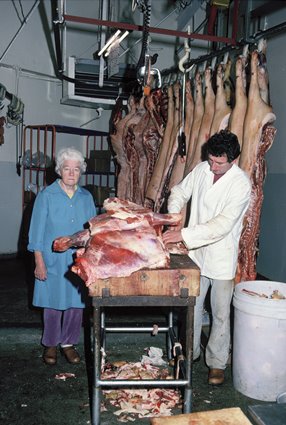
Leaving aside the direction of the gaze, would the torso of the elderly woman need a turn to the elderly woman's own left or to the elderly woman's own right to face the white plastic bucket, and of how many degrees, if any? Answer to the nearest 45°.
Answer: approximately 45° to the elderly woman's own left

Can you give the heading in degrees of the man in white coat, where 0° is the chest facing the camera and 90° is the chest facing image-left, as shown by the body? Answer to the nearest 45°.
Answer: approximately 45°

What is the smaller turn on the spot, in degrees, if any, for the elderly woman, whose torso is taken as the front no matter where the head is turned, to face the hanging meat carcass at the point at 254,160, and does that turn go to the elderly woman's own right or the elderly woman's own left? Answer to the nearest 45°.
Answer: approximately 90° to the elderly woman's own left

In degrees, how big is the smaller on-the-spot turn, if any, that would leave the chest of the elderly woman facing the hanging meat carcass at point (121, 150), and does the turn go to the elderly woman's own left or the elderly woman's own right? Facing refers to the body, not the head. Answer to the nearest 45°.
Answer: approximately 180°

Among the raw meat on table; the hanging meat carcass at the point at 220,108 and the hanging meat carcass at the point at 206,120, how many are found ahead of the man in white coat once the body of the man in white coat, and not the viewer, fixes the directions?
1

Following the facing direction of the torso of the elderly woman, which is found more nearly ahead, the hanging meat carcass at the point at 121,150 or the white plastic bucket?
the white plastic bucket

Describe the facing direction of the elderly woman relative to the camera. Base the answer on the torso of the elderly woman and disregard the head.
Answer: toward the camera

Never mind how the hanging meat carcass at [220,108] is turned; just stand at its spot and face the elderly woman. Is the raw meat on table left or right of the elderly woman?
left

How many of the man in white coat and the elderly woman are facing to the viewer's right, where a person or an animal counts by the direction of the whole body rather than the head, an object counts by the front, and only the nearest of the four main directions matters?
0

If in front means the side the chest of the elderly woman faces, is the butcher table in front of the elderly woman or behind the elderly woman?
in front
